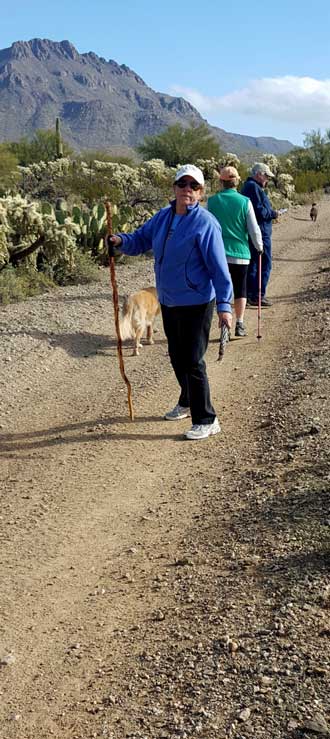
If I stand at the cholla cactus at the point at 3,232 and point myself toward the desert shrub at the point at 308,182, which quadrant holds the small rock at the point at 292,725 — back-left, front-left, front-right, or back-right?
back-right

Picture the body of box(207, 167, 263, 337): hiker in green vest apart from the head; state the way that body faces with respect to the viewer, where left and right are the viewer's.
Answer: facing away from the viewer

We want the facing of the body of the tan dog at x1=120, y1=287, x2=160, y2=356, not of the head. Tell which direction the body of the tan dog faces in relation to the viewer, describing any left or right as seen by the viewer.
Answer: facing away from the viewer and to the right of the viewer

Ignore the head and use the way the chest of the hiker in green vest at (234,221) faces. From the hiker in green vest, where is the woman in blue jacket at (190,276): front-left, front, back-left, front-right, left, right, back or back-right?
back

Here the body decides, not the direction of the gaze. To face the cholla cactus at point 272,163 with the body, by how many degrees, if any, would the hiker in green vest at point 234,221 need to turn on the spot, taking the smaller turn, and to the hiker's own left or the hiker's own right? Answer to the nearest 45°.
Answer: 0° — they already face it

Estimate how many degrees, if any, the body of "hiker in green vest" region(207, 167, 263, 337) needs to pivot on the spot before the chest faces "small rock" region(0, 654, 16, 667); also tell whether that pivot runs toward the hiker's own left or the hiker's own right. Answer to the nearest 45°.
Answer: approximately 180°

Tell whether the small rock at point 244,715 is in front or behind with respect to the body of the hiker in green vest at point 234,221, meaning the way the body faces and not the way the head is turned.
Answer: behind

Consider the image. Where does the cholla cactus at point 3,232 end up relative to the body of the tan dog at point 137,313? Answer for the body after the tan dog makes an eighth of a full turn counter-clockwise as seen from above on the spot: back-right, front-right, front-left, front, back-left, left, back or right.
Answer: front-left

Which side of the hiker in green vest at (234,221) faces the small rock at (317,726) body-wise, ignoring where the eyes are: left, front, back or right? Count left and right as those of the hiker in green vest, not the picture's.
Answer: back
